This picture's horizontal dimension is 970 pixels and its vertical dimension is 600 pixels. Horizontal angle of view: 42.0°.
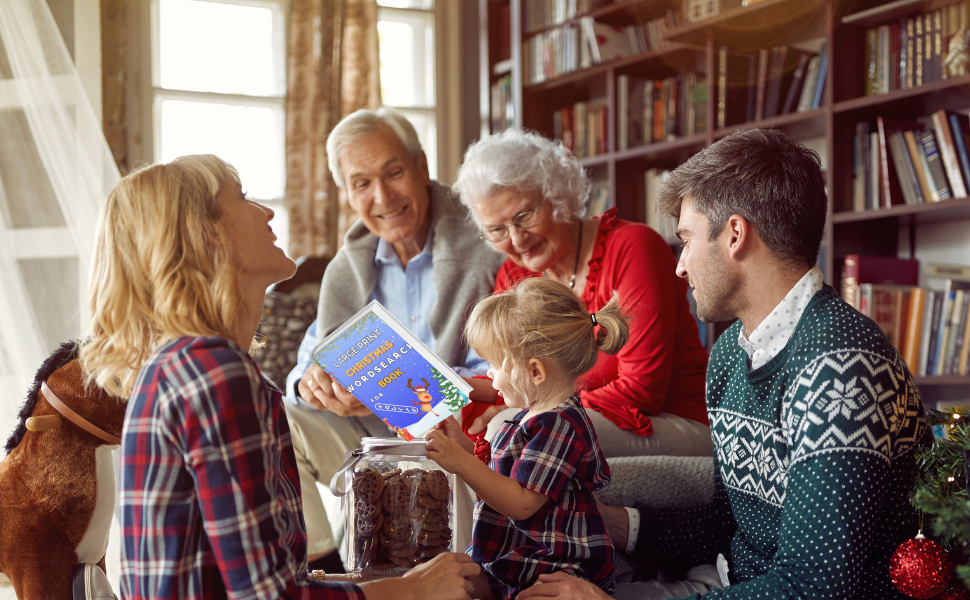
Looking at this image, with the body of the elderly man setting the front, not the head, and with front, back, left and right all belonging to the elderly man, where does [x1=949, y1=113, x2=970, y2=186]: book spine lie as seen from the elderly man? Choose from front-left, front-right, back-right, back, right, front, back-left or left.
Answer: left

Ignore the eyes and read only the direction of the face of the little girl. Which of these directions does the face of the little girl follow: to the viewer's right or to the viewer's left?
to the viewer's left

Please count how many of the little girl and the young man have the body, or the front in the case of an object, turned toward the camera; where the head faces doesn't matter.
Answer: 0

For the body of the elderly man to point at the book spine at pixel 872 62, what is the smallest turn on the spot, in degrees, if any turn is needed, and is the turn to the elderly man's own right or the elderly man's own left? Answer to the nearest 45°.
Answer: approximately 90° to the elderly man's own left

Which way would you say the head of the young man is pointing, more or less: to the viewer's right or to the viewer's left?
to the viewer's left

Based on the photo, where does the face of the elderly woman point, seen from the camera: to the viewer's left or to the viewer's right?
to the viewer's left

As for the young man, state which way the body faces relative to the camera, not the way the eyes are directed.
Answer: to the viewer's left

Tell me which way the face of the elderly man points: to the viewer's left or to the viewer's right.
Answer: to the viewer's left

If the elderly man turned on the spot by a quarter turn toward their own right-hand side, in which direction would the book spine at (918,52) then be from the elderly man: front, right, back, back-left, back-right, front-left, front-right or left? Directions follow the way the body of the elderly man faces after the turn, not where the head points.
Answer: back

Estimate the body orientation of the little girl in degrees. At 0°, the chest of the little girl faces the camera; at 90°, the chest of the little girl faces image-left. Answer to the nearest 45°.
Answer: approximately 90°

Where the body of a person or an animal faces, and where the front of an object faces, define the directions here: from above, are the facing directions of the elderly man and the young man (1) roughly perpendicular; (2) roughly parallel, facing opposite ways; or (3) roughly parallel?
roughly perpendicular

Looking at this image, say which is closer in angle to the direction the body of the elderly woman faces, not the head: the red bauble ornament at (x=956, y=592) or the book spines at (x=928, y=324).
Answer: the red bauble ornament
